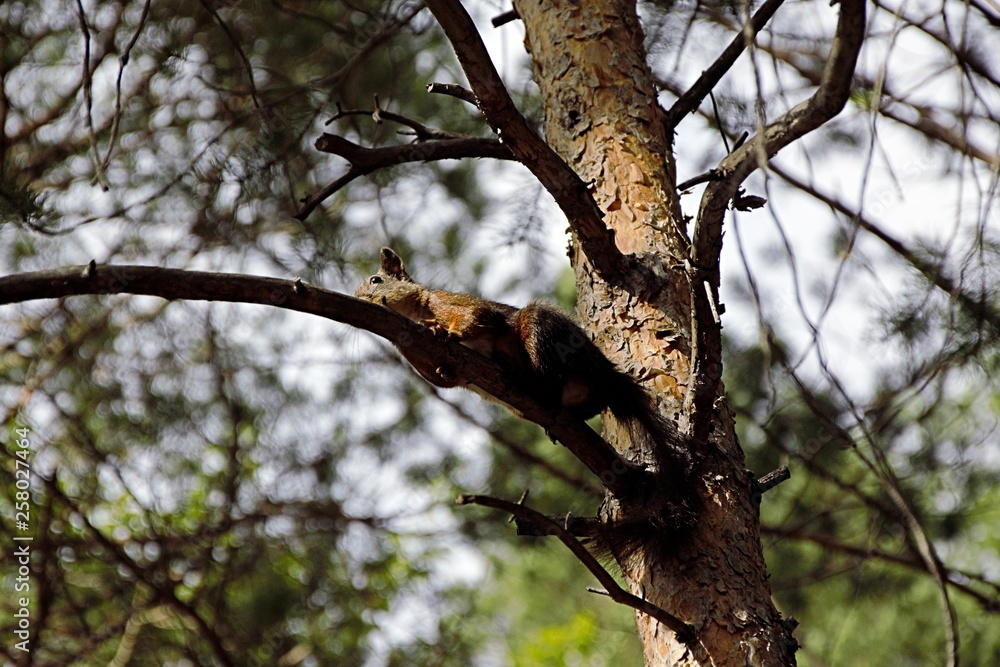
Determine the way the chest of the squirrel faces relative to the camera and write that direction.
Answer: to the viewer's left
